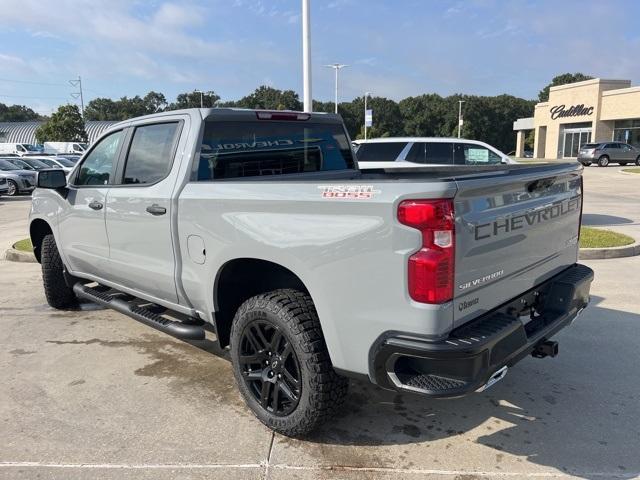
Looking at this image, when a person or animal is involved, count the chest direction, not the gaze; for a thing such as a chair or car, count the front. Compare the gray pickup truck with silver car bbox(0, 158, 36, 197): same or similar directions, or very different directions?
very different directions

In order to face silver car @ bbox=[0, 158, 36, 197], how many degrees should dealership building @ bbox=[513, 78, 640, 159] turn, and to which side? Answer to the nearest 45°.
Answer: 0° — it already faces it

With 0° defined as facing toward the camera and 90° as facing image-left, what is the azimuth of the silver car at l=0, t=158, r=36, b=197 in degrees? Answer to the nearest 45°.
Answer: approximately 315°

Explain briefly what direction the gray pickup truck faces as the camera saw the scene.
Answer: facing away from the viewer and to the left of the viewer

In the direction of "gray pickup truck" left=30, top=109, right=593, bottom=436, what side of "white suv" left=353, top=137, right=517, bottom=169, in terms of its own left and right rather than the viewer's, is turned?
right

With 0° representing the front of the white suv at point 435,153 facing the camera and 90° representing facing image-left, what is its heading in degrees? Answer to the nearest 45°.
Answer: approximately 270°

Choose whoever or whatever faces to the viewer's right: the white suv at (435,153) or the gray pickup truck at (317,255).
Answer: the white suv

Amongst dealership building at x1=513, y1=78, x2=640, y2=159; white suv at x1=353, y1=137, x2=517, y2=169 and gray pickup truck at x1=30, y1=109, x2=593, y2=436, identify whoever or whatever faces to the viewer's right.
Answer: the white suv

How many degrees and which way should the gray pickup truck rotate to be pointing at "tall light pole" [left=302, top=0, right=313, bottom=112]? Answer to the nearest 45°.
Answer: approximately 45° to its right

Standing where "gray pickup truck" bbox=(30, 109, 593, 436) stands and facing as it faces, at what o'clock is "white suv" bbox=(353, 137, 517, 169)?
The white suv is roughly at 2 o'clock from the gray pickup truck.
